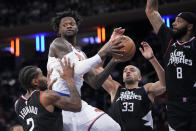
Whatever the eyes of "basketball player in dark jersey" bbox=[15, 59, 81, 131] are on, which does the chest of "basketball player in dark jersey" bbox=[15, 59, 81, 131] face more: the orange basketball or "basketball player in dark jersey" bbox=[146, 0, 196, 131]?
the orange basketball

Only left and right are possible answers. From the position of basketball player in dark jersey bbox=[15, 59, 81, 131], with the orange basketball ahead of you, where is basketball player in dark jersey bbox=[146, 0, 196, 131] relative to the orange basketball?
right

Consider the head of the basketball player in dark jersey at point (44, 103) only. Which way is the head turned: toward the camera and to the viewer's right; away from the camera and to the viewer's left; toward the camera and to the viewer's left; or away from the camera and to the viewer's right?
away from the camera and to the viewer's right

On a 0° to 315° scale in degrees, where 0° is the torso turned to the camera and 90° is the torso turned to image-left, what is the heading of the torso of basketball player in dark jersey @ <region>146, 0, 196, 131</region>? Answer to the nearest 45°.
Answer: approximately 45°

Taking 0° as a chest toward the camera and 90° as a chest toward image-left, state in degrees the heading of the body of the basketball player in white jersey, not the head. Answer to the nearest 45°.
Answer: approximately 315°

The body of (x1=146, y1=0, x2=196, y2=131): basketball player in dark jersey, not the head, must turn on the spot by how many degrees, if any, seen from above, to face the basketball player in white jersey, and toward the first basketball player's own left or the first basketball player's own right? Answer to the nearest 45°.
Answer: approximately 45° to the first basketball player's own right

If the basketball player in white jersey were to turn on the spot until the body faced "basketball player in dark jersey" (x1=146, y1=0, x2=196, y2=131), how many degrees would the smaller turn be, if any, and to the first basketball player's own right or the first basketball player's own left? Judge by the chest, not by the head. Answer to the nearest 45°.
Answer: approximately 45° to the first basketball player's own left

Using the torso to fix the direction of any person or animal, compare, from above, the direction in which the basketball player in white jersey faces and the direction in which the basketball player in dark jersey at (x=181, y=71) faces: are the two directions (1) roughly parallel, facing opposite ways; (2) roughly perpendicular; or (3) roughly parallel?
roughly perpendicular
